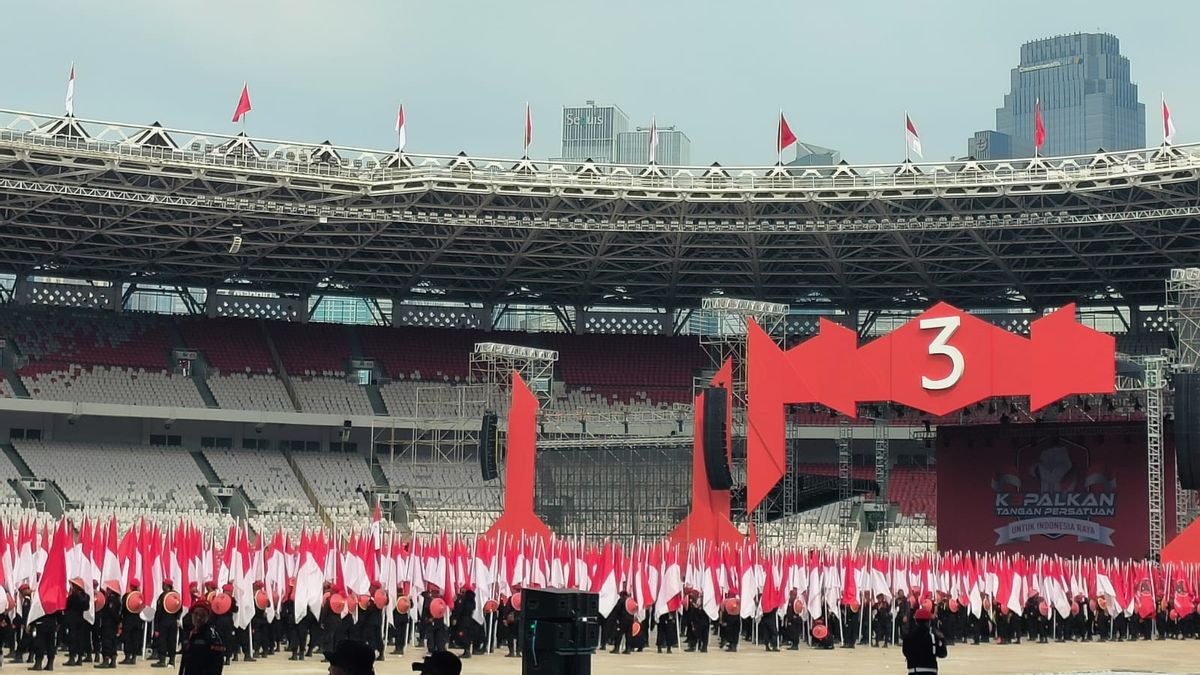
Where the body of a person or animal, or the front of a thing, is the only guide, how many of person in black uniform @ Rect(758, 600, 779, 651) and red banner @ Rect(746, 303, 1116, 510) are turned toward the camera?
2

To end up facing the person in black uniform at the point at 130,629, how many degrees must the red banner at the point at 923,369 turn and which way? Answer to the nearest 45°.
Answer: approximately 45° to its right

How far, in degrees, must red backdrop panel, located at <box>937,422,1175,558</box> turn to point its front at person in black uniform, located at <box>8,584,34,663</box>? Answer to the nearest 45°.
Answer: approximately 45° to its right

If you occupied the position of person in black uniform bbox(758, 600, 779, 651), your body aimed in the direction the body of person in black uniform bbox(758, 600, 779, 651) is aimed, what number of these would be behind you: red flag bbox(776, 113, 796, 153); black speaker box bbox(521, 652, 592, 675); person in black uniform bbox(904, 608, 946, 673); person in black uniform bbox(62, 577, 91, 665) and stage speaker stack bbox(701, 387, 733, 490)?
2

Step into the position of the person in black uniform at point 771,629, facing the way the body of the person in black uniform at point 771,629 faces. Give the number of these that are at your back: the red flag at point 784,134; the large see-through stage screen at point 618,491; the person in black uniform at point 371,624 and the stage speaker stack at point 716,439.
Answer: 3

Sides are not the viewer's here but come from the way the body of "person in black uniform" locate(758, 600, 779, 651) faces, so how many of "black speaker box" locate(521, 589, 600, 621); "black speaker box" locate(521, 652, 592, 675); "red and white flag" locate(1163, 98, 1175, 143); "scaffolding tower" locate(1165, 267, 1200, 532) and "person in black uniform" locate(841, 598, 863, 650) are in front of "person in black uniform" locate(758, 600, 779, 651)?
2

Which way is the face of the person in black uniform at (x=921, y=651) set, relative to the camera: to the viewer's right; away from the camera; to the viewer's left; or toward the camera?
away from the camera

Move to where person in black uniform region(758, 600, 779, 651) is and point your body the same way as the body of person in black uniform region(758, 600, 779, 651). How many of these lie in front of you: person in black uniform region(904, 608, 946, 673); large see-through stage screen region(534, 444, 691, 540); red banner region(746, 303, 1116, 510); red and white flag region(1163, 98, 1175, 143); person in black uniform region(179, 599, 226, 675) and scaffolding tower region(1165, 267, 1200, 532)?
2

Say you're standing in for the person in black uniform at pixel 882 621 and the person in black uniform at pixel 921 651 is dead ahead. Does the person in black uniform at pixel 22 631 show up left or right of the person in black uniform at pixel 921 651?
right

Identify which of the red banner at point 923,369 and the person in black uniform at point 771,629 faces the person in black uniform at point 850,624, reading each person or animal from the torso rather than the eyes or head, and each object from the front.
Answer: the red banner

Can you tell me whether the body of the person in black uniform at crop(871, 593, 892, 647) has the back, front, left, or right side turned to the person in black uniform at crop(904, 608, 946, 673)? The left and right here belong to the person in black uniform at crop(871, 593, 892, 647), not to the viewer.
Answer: front

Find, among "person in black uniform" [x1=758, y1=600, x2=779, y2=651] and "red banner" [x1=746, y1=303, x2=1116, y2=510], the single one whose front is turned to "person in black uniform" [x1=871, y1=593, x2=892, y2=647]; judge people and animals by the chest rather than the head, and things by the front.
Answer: the red banner
